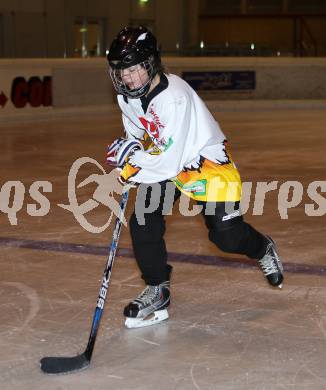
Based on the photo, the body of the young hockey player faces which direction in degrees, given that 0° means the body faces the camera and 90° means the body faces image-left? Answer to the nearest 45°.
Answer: approximately 45°
